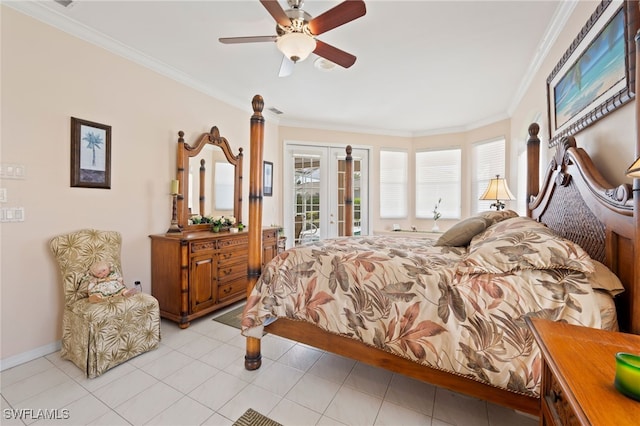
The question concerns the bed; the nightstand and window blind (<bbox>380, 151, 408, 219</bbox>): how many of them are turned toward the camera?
1

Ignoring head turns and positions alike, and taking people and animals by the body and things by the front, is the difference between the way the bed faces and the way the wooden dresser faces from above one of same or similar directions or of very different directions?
very different directions

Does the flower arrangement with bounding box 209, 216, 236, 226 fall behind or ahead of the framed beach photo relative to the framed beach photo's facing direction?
ahead

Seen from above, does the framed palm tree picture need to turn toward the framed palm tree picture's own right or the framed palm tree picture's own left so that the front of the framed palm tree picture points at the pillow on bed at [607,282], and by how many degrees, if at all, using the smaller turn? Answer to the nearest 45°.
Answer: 0° — it already faces it

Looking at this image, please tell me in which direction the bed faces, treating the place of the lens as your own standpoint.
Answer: facing to the left of the viewer

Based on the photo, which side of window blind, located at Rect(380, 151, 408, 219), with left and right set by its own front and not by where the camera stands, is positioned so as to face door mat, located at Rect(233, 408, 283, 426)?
front

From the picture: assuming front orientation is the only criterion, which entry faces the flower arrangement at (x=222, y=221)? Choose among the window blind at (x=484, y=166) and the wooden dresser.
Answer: the window blind

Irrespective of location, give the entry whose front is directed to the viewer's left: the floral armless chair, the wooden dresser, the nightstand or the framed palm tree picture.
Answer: the nightstand

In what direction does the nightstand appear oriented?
to the viewer's left

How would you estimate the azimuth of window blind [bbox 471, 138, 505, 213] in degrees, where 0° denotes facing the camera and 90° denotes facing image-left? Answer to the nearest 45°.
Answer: approximately 45°

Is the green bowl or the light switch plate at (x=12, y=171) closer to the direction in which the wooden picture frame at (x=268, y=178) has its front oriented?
the green bowl

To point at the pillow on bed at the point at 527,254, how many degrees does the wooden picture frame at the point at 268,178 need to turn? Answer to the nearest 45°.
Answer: approximately 45° to its right

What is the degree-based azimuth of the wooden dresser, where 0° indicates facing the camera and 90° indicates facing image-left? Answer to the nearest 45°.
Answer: approximately 315°

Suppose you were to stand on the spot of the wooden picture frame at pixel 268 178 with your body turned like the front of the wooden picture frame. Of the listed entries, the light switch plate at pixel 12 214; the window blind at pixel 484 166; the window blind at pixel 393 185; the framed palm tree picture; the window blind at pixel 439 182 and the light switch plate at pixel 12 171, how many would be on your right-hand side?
3

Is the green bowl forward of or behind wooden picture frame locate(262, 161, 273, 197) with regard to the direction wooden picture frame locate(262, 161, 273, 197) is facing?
forward

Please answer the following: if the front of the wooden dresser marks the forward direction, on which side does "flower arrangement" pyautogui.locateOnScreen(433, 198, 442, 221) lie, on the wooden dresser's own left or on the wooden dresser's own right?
on the wooden dresser's own left
